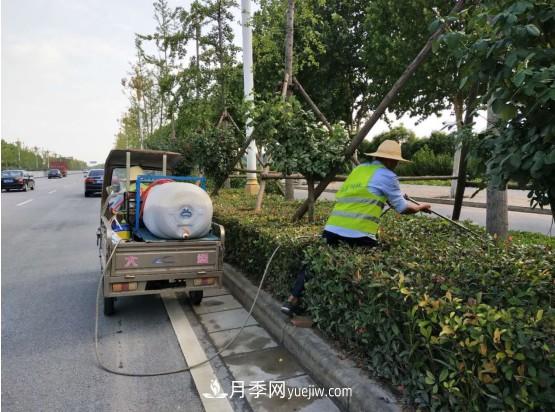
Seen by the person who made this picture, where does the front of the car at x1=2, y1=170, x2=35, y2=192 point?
facing away from the viewer and to the right of the viewer

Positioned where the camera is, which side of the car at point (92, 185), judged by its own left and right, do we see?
back

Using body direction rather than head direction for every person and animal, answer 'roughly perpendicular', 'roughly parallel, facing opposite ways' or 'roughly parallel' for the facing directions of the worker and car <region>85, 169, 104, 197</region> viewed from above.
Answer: roughly perpendicular

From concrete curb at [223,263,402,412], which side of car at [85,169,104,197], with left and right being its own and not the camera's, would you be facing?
back

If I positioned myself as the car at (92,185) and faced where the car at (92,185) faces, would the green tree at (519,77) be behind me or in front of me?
behind

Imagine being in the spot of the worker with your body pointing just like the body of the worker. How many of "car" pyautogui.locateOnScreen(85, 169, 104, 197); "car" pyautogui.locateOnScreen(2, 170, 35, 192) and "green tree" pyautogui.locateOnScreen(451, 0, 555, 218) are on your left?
2

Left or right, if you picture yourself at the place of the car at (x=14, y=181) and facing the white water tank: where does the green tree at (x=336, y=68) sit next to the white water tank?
left

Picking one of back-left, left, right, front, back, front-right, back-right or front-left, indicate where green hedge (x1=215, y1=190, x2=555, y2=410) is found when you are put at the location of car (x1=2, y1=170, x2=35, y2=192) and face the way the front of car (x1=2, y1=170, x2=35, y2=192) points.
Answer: back-right

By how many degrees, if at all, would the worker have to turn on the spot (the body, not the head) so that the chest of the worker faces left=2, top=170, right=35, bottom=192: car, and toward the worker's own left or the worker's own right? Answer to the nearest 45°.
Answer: approximately 90° to the worker's own left

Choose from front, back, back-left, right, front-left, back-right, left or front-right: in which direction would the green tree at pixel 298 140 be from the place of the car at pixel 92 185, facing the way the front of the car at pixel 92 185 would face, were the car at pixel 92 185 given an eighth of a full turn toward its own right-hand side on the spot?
back-right

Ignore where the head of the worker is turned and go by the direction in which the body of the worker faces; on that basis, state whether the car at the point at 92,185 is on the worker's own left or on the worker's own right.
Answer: on the worker's own left

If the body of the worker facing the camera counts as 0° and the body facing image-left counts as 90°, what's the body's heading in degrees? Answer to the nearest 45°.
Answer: approximately 225°

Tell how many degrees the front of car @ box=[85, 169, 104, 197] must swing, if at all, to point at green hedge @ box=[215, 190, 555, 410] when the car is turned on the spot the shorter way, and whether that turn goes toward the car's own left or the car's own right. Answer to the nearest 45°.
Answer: approximately 180°

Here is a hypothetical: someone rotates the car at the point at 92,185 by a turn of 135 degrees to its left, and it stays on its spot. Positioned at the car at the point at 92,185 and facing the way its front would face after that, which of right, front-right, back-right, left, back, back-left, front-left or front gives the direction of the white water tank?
front-left
